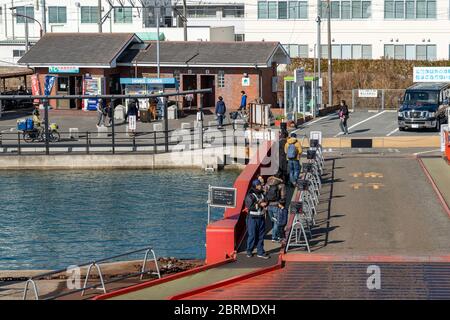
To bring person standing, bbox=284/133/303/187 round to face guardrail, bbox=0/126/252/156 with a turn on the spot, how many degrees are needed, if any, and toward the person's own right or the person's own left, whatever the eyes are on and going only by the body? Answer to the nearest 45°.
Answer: approximately 45° to the person's own left

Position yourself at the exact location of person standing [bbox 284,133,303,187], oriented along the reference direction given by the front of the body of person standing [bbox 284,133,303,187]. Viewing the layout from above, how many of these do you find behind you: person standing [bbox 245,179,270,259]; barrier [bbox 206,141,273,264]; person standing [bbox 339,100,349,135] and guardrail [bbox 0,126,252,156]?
2

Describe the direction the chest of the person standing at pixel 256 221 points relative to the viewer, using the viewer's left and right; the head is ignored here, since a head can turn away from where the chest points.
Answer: facing the viewer and to the right of the viewer

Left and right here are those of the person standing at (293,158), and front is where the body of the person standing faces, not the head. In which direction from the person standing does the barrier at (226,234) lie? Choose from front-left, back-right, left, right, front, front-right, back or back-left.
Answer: back

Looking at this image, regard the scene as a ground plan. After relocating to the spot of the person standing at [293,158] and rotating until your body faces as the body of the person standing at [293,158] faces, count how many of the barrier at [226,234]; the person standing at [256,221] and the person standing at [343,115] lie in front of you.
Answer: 1

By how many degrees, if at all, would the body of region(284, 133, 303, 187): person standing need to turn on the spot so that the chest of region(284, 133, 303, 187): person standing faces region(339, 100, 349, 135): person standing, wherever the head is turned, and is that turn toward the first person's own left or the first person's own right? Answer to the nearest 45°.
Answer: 0° — they already face them

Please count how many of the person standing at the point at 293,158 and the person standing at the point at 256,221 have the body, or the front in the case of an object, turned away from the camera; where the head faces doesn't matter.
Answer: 1

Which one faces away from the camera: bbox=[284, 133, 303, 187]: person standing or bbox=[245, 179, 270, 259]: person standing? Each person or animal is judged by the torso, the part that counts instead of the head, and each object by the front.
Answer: bbox=[284, 133, 303, 187]: person standing

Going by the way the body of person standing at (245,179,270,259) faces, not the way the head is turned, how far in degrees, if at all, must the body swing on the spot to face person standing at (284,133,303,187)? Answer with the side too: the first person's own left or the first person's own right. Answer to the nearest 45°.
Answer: approximately 135° to the first person's own left

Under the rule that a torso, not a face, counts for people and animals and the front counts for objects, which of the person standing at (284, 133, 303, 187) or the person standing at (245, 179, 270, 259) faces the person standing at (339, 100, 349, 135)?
the person standing at (284, 133, 303, 187)

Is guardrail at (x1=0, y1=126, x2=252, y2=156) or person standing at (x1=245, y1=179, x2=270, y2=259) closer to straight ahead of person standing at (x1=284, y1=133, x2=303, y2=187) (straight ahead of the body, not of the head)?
the guardrail

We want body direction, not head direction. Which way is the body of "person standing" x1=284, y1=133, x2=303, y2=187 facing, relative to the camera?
away from the camera

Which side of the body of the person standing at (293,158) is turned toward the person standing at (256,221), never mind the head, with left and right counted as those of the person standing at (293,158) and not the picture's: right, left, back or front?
back
